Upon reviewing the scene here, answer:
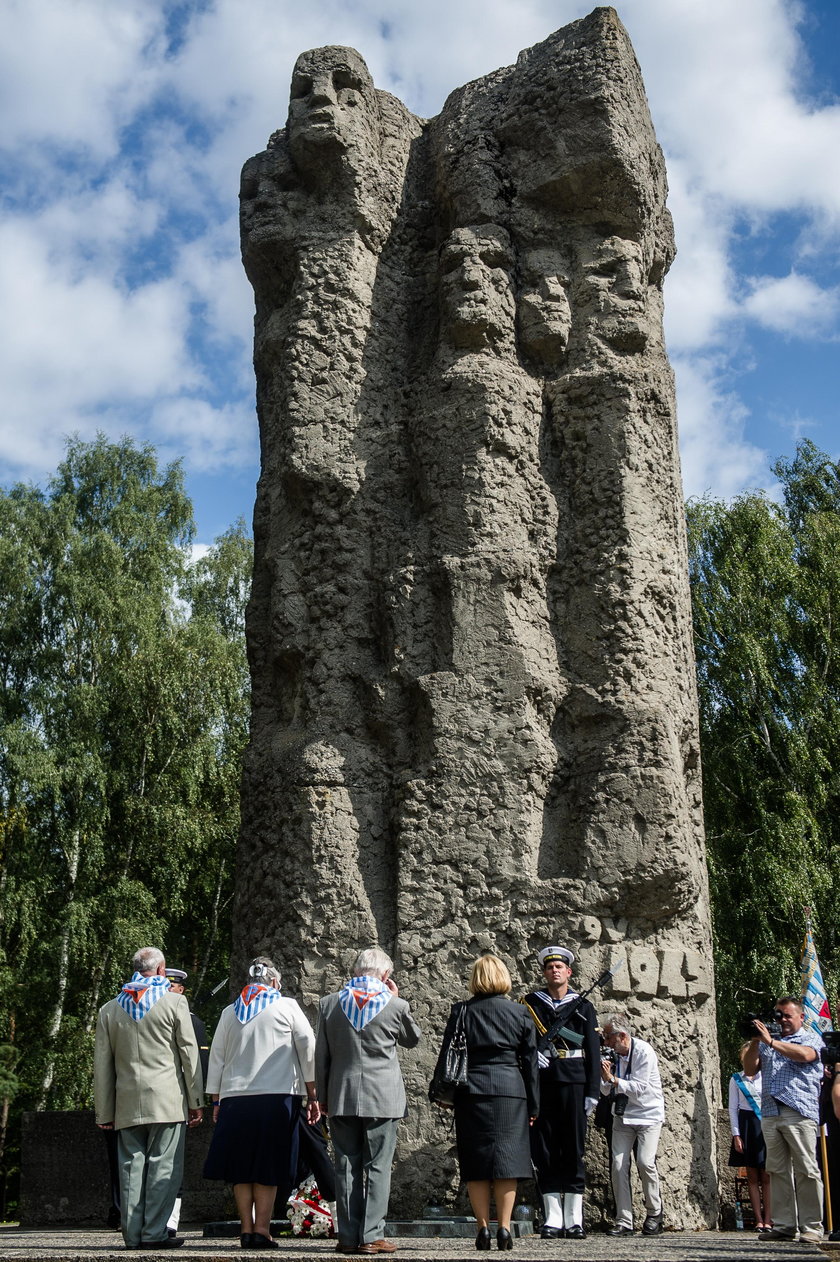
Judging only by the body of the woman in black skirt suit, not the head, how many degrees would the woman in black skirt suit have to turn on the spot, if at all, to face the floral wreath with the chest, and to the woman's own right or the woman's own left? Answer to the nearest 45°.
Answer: approximately 45° to the woman's own left

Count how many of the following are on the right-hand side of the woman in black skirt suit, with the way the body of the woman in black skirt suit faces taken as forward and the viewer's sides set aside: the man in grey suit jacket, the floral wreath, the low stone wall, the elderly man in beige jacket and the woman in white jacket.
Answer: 0

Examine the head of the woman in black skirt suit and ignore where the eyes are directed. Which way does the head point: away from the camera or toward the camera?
away from the camera

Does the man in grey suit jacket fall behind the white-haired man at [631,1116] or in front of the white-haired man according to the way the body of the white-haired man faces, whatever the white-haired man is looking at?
in front

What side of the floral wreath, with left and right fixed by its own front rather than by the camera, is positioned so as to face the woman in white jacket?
front

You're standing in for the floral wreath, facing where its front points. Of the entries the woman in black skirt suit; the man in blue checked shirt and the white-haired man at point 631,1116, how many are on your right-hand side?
0

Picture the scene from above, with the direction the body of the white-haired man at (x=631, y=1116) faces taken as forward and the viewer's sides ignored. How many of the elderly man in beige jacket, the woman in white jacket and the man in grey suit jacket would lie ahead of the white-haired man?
3

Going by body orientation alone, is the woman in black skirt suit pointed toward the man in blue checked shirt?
no

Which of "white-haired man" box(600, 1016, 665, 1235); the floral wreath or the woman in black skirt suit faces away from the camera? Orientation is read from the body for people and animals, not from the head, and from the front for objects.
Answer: the woman in black skirt suit

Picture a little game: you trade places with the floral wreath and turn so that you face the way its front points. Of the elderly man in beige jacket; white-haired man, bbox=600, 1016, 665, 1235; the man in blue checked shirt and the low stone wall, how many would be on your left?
2

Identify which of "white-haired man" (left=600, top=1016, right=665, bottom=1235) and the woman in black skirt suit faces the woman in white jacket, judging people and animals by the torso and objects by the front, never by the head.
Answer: the white-haired man

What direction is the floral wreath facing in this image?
toward the camera

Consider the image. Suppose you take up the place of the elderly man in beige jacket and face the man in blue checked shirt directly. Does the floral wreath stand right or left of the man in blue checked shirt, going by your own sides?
left

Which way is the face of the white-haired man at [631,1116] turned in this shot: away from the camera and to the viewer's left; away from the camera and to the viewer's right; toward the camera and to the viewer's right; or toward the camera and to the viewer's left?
toward the camera and to the viewer's left

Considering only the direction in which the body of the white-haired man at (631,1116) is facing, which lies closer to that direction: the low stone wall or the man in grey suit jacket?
the man in grey suit jacket

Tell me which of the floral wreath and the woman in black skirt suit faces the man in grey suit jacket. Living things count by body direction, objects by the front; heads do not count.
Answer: the floral wreath

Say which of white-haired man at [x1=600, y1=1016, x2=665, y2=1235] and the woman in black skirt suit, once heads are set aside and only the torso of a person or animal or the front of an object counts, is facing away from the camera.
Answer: the woman in black skirt suit

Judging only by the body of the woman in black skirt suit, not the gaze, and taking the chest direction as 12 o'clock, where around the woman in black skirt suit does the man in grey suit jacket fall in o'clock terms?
The man in grey suit jacket is roughly at 8 o'clock from the woman in black skirt suit.

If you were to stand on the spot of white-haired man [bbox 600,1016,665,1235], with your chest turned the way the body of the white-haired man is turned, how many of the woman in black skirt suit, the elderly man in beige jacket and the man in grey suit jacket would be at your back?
0

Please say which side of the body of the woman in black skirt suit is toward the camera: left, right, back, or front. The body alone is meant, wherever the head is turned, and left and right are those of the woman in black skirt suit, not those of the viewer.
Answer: back
